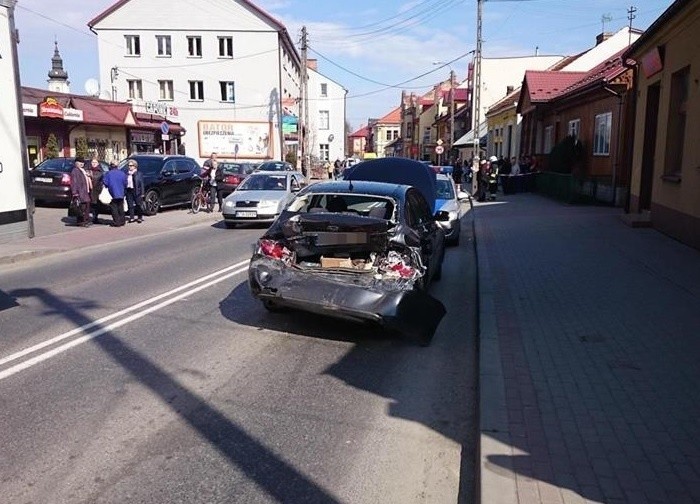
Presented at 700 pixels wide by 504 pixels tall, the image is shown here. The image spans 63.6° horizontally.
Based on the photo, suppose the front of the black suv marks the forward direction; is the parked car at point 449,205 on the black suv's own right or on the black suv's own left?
on the black suv's own left

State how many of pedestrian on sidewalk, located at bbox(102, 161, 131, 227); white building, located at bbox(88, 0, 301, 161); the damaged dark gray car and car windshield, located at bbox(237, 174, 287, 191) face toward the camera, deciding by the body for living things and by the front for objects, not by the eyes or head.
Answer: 2

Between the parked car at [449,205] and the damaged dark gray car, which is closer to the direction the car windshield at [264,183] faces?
the damaged dark gray car

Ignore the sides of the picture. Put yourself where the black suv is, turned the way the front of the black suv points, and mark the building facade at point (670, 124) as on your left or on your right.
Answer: on your left

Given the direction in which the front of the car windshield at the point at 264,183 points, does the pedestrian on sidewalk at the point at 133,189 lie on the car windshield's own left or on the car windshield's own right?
on the car windshield's own right

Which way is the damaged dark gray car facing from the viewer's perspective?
away from the camera

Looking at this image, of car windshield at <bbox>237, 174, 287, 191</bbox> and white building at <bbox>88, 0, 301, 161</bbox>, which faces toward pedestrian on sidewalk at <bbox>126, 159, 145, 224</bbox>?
the white building

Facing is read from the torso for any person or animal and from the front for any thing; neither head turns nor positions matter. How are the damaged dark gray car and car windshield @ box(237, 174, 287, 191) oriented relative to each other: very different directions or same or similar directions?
very different directions

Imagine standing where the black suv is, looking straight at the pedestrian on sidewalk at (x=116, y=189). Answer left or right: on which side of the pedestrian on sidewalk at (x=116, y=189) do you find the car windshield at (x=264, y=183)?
left

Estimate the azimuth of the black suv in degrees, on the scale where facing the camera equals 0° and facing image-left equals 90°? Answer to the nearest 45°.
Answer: approximately 45°

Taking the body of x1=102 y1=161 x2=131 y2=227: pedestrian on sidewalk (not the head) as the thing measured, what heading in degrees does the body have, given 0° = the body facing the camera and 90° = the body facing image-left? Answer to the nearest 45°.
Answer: approximately 180°
